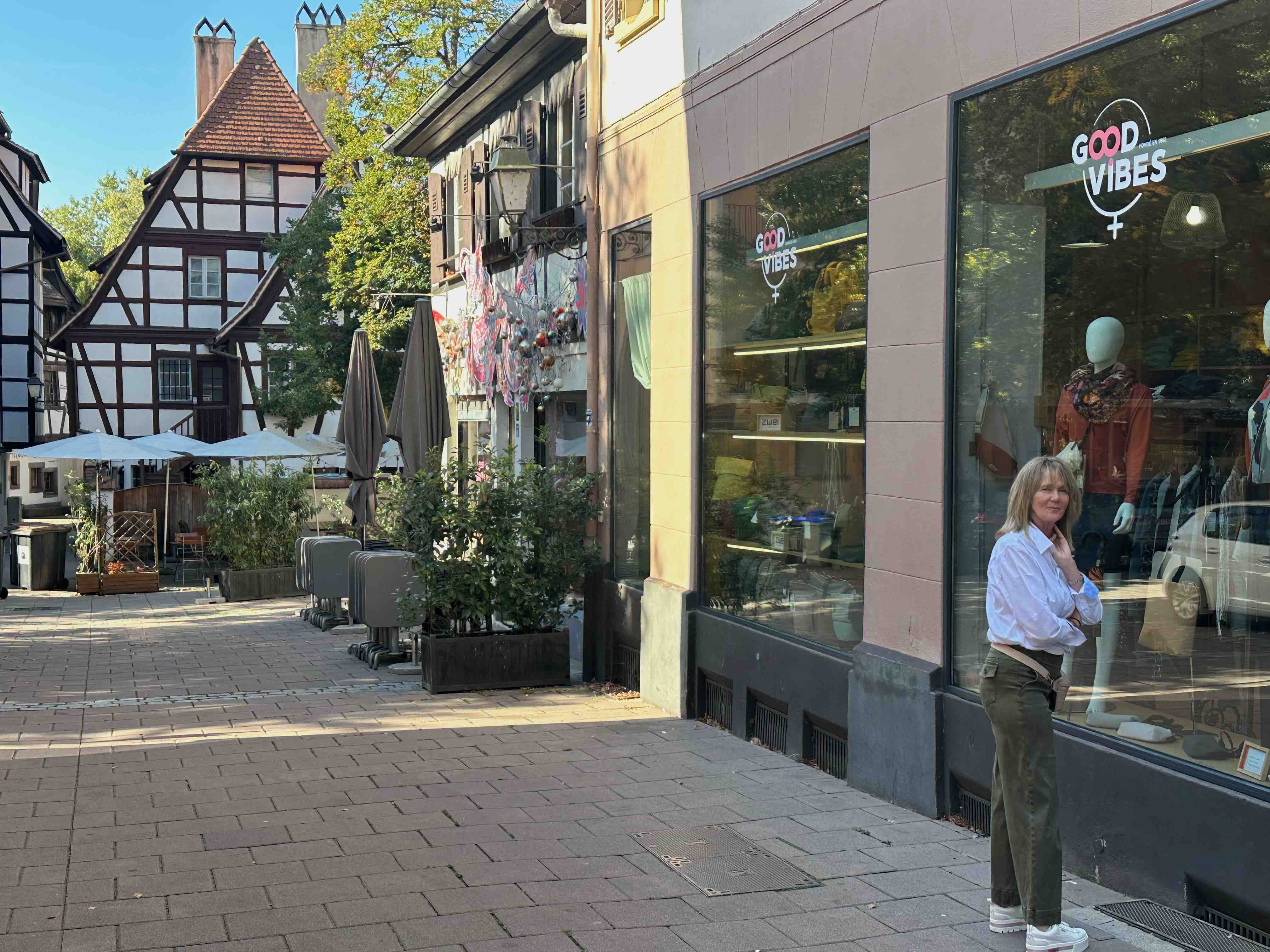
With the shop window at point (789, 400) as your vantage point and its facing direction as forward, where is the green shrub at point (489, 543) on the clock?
The green shrub is roughly at 3 o'clock from the shop window.

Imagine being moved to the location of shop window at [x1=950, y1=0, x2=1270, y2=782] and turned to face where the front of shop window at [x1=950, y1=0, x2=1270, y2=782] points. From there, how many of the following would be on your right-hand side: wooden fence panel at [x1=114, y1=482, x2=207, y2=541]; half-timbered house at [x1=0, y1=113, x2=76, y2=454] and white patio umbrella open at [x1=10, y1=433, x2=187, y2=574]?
3

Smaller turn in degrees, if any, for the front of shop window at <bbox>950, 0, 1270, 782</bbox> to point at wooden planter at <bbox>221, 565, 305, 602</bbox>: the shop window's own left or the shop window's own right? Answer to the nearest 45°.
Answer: approximately 90° to the shop window's own right

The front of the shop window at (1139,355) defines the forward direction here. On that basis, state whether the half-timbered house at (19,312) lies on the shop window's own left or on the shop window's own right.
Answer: on the shop window's own right

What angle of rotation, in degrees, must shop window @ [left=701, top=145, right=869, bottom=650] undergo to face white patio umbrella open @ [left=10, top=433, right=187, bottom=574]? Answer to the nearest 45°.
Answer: approximately 90° to its right

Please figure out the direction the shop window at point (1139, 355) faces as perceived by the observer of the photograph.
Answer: facing the viewer and to the left of the viewer

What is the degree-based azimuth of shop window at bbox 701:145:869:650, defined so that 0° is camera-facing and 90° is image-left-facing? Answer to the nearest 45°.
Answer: approximately 45°

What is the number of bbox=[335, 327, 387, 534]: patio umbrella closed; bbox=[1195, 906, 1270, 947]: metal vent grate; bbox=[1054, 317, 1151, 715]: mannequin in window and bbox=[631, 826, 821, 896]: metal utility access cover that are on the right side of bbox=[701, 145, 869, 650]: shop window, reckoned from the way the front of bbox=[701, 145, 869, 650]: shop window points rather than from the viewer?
1

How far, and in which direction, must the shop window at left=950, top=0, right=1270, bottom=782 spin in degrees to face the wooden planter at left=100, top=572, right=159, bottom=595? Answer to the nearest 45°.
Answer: approximately 90° to its right

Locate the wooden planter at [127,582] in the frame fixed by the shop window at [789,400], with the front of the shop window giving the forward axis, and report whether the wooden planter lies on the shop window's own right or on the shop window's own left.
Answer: on the shop window's own right
